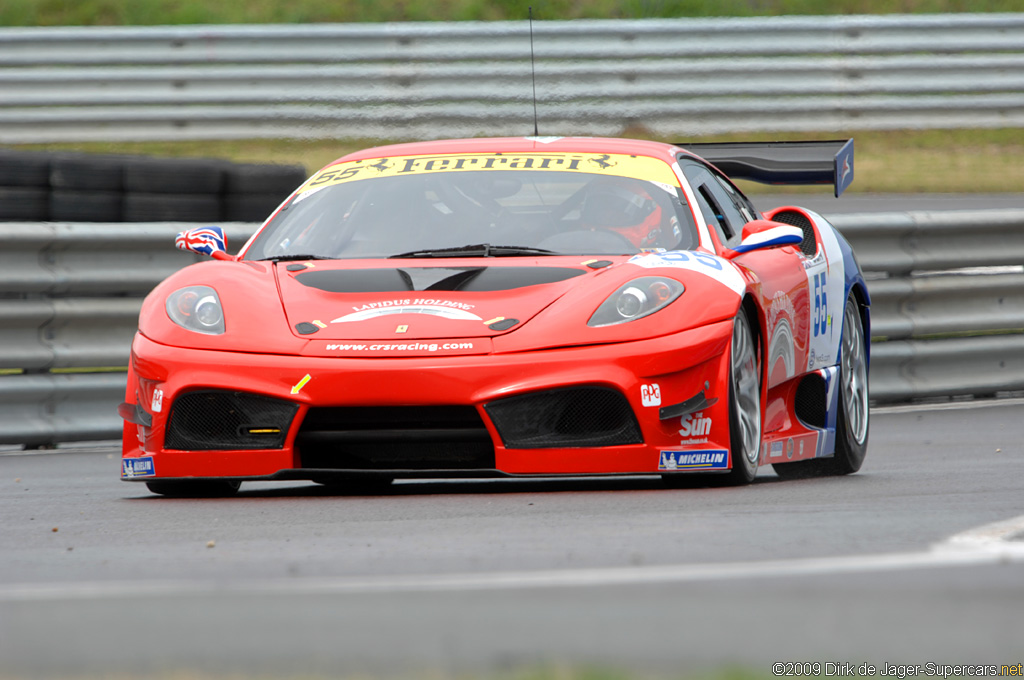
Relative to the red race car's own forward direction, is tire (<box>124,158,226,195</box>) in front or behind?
behind

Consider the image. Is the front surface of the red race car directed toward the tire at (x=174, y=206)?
no

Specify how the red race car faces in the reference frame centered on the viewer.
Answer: facing the viewer

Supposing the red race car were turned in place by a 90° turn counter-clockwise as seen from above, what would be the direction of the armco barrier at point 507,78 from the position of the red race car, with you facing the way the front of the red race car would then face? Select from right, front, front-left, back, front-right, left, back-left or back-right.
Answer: left

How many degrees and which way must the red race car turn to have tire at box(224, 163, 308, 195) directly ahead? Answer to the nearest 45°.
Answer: approximately 180°

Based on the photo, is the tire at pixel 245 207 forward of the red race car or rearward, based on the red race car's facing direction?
rearward

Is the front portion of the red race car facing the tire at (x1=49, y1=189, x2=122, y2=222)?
no

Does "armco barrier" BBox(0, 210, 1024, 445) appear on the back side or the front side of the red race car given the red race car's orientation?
on the back side

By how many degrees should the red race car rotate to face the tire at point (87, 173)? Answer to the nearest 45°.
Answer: approximately 135° to its right

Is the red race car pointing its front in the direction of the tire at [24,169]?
no

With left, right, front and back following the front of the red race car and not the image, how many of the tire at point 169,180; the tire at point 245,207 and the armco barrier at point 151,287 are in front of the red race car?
0
